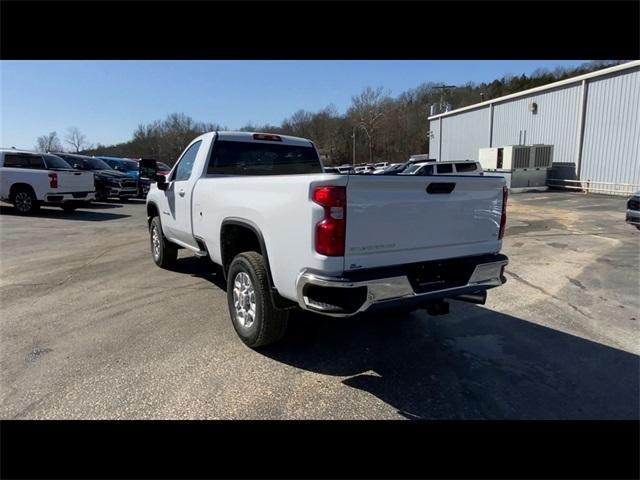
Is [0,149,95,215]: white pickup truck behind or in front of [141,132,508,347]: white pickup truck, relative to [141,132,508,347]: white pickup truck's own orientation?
in front

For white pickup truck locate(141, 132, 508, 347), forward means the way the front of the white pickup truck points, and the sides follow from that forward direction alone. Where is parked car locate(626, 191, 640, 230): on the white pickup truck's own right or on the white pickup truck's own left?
on the white pickup truck's own right

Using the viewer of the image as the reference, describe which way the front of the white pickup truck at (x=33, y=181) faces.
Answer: facing away from the viewer and to the left of the viewer

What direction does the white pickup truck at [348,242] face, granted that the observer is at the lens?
facing away from the viewer and to the left of the viewer

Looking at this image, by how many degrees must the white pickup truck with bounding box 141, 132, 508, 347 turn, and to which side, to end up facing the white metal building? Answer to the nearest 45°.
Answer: approximately 90° to its right

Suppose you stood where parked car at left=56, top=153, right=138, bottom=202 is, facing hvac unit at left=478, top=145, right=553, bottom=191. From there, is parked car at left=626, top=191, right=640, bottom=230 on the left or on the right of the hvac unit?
right

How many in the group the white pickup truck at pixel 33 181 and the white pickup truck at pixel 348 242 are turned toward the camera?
0

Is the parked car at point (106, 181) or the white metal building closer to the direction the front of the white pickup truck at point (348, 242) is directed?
the parked car

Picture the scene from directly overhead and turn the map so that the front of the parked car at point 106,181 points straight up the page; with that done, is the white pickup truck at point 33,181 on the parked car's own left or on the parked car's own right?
on the parked car's own right

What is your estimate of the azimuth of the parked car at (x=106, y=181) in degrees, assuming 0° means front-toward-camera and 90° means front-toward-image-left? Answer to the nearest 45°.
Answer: approximately 315°

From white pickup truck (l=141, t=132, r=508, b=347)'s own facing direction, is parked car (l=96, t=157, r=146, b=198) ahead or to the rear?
ahead

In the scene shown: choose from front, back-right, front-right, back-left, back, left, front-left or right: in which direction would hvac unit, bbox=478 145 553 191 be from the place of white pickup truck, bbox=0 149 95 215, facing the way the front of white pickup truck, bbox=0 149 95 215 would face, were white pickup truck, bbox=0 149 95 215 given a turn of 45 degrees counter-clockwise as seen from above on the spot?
back

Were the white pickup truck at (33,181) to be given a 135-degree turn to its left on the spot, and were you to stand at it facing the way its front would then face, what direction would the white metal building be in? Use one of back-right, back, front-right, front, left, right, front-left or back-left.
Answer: left
